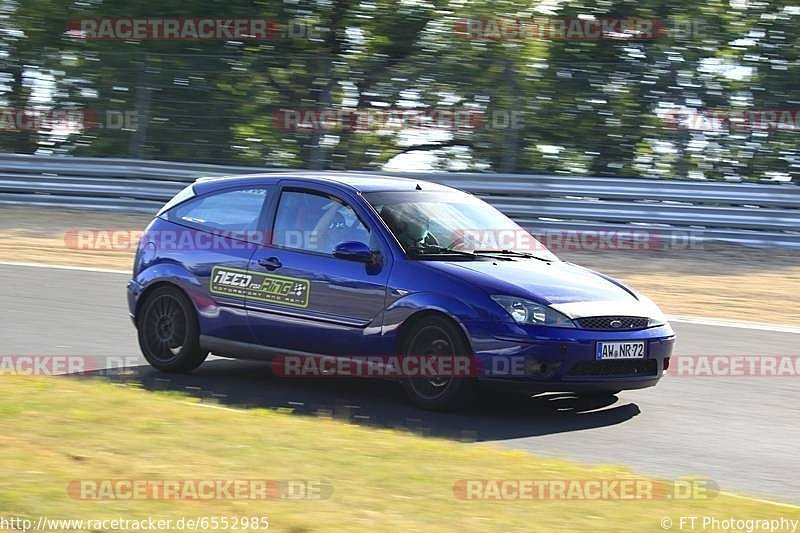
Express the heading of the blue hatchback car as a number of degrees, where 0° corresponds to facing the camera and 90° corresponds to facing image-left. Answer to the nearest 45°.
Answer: approximately 315°

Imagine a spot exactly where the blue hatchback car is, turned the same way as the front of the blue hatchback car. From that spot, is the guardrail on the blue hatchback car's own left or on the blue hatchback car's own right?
on the blue hatchback car's own left
